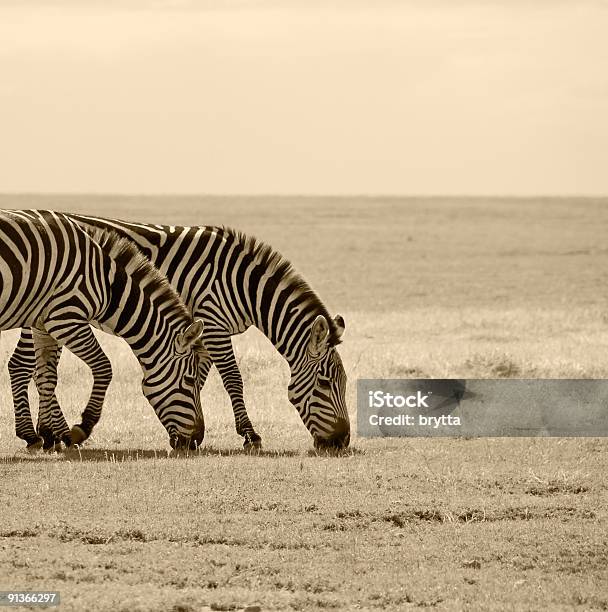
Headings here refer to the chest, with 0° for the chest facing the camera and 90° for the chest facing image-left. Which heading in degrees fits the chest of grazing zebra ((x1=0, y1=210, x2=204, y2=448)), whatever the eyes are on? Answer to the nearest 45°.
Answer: approximately 270°

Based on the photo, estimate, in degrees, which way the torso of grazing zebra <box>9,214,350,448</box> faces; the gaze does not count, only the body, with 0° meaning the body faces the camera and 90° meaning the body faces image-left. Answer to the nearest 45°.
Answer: approximately 270°
